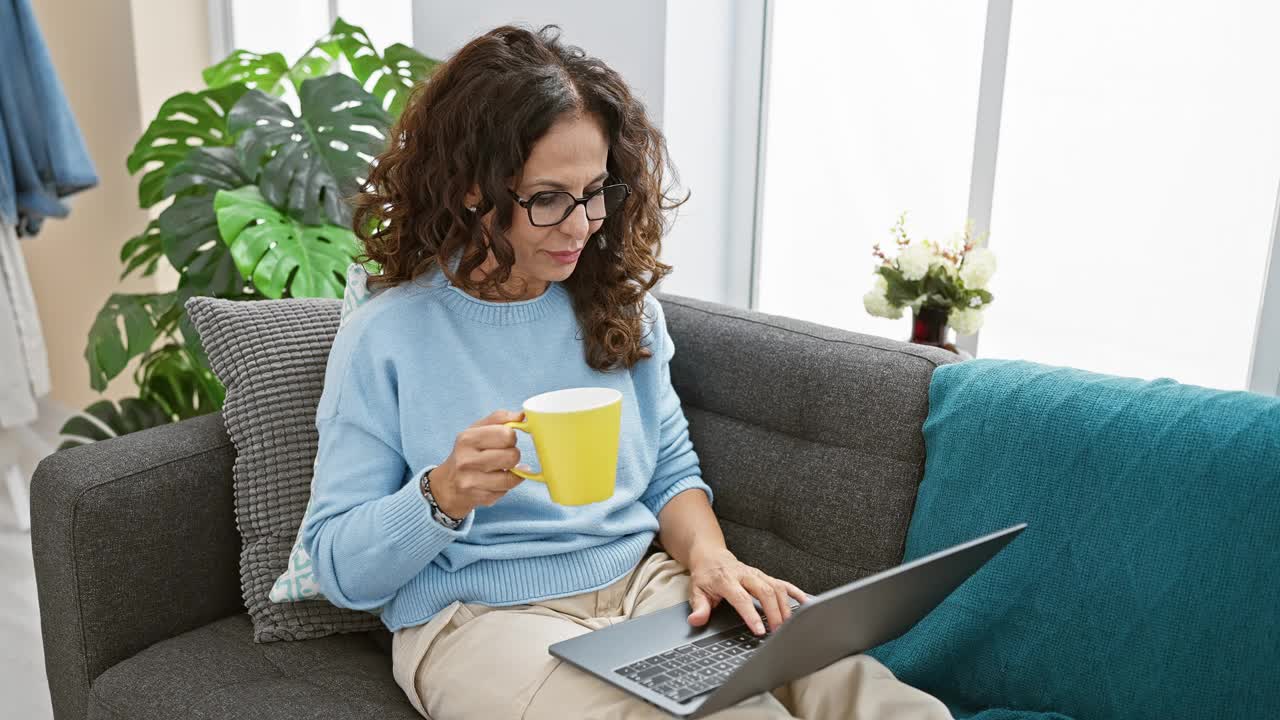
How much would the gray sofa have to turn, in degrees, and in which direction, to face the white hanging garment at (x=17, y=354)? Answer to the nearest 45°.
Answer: approximately 90° to its right

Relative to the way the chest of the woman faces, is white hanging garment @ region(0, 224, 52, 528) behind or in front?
behind

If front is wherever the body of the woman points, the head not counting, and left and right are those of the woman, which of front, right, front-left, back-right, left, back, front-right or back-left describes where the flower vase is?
left

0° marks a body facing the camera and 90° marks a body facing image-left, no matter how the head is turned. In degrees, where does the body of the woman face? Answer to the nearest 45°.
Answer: approximately 315°

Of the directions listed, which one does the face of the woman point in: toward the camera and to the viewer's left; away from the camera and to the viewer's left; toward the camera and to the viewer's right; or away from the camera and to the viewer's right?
toward the camera and to the viewer's right

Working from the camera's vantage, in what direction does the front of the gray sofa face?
facing the viewer and to the left of the viewer

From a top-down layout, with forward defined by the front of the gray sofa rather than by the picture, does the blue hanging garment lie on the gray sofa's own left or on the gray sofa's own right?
on the gray sofa's own right

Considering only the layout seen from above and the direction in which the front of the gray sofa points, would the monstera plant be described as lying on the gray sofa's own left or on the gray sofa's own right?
on the gray sofa's own right

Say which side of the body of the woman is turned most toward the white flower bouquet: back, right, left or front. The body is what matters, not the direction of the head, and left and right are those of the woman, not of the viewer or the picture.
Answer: left

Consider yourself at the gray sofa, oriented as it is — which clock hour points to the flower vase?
The flower vase is roughly at 7 o'clock from the gray sofa.
